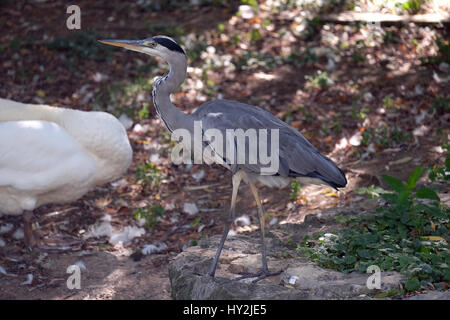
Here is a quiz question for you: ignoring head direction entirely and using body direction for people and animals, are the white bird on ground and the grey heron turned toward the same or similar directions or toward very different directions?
very different directions

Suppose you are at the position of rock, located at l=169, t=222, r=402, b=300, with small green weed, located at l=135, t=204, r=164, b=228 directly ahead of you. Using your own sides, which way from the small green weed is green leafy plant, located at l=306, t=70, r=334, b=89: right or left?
right

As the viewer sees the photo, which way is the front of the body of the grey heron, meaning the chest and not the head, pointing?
to the viewer's left

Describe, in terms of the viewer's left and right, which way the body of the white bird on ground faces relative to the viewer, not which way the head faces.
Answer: facing to the right of the viewer

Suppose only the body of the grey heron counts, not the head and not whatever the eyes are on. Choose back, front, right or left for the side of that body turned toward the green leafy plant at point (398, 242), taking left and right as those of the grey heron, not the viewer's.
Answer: back
